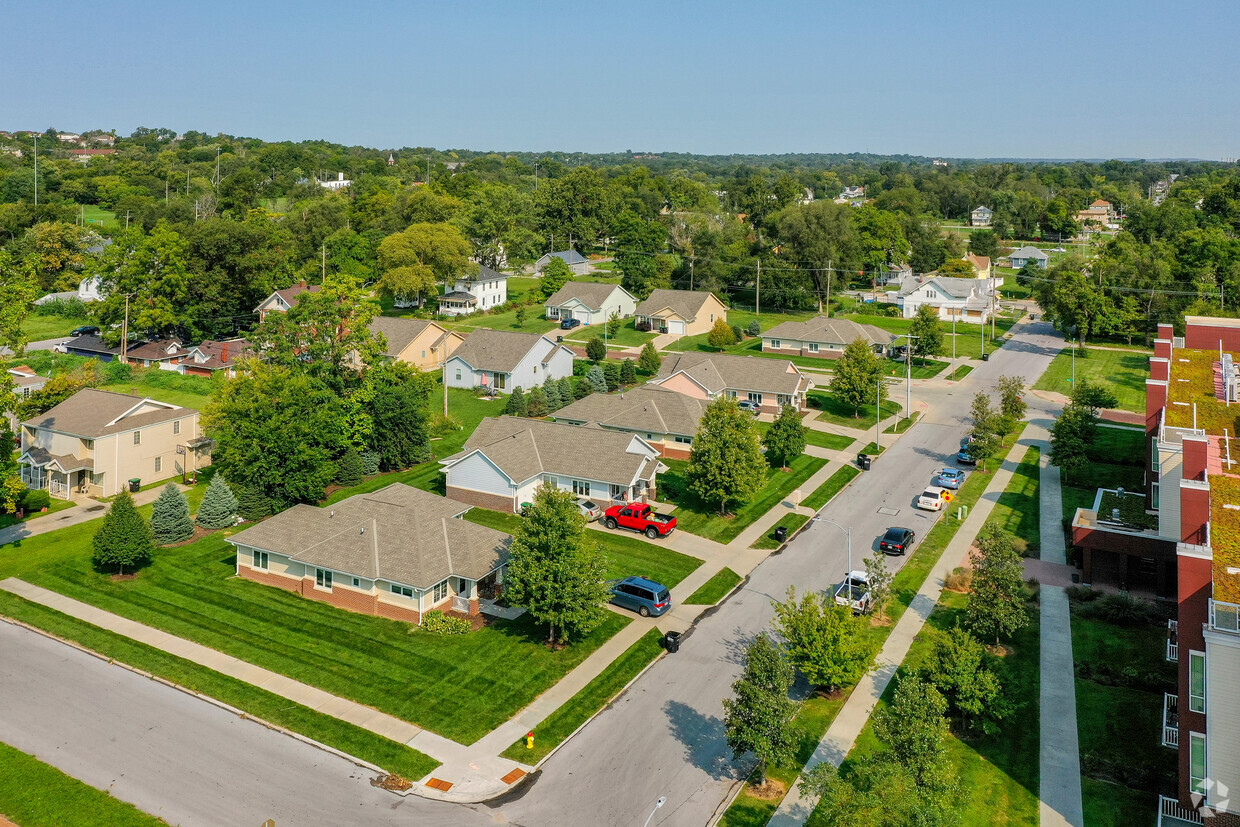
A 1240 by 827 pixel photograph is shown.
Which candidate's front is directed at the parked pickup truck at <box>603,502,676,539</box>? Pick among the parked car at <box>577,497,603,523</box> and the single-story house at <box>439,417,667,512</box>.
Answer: the single-story house

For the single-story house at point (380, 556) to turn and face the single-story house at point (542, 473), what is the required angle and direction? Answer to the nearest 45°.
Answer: approximately 90° to its left

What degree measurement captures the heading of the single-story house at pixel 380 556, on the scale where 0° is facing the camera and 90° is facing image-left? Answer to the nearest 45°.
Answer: approximately 315°

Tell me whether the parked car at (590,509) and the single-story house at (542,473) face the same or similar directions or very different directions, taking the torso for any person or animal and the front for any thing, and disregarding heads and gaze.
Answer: very different directions
